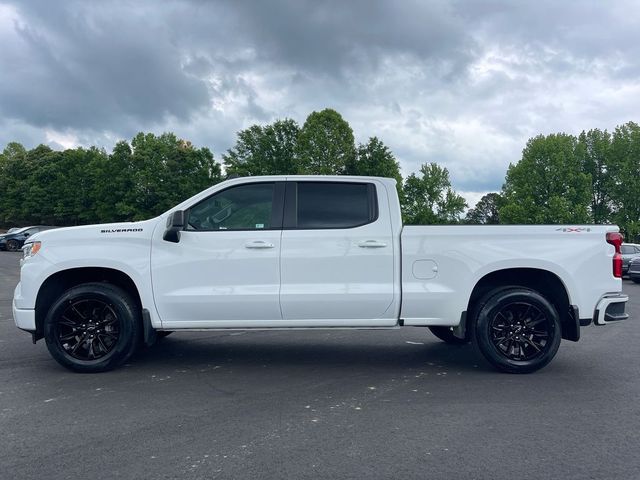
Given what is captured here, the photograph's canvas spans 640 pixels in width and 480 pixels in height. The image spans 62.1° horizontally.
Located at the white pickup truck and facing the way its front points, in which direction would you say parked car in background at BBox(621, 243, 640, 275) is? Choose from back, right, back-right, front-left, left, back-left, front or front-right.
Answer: back-right

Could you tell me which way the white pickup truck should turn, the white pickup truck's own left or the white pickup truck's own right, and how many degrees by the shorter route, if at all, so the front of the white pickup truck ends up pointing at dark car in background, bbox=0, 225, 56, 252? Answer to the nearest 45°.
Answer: approximately 45° to the white pickup truck's own right

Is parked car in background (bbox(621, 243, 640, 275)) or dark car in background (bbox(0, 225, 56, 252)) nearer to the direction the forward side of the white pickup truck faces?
the dark car in background

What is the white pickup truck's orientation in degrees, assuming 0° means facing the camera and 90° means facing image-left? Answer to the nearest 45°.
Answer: approximately 90°

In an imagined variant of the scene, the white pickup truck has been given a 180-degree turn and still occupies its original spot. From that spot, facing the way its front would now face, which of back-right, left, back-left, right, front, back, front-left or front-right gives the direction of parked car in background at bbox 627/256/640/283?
front-left
